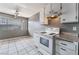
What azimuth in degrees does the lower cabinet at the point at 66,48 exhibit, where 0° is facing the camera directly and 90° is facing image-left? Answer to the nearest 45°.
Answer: approximately 45°
